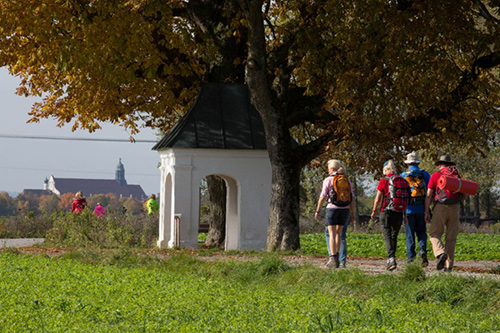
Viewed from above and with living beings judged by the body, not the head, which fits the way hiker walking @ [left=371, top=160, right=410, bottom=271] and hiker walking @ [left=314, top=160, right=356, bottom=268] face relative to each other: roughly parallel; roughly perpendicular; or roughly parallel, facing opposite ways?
roughly parallel

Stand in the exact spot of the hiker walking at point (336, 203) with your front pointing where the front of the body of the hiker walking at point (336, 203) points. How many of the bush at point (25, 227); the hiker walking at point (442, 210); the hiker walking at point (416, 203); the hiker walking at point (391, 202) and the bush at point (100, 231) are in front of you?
2

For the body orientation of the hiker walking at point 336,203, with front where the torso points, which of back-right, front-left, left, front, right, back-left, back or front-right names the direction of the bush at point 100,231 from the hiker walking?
front

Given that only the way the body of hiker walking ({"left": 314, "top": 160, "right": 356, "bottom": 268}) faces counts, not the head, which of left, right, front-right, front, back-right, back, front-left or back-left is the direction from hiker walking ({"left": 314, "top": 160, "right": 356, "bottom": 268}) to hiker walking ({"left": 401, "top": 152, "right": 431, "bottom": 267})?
back-right

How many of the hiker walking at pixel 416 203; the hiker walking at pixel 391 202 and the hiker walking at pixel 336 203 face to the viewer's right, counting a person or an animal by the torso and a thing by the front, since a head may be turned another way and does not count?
0

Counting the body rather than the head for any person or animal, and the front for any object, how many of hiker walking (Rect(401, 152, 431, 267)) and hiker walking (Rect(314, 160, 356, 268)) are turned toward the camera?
0

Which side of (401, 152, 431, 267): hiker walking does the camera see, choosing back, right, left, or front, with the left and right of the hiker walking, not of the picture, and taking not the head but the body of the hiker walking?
back

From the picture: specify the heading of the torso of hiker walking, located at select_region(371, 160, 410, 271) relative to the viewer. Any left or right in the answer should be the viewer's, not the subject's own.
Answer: facing away from the viewer and to the left of the viewer

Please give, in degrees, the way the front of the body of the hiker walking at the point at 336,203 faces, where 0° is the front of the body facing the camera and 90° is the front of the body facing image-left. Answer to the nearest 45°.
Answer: approximately 135°

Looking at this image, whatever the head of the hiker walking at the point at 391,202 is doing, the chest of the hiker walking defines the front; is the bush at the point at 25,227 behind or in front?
in front

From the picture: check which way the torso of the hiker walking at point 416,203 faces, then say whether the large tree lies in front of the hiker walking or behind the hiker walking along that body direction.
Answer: in front
